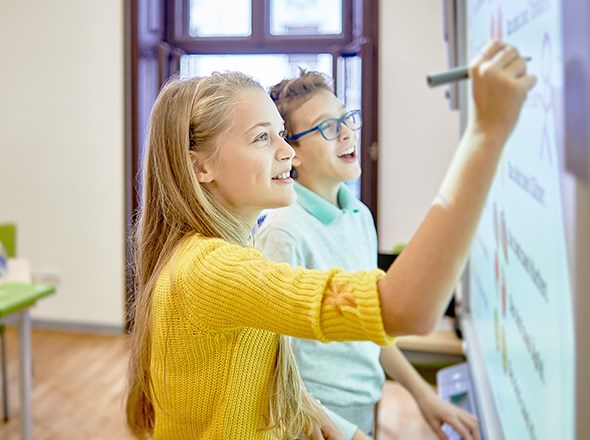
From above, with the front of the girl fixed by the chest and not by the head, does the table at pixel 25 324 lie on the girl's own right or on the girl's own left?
on the girl's own left

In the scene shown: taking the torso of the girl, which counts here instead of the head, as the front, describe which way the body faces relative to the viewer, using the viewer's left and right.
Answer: facing to the right of the viewer

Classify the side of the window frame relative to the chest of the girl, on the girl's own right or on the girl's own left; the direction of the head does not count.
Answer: on the girl's own left

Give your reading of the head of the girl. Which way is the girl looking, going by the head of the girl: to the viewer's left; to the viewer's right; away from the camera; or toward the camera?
to the viewer's right
